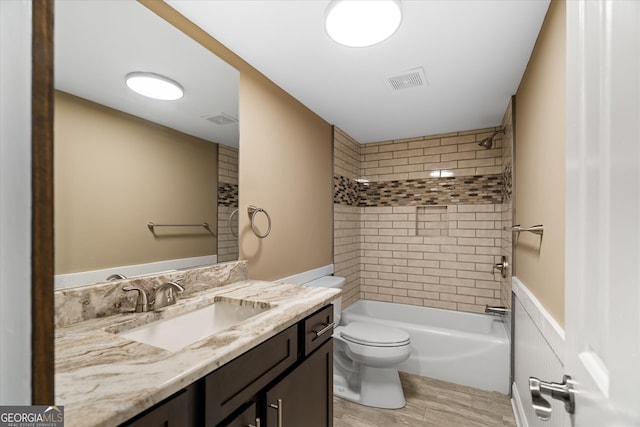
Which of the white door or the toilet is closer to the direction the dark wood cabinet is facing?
the white door

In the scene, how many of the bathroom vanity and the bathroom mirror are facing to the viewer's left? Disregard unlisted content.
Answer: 0

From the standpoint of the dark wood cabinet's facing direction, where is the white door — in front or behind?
in front

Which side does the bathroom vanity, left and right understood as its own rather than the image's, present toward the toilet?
left

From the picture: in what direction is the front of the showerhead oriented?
to the viewer's left

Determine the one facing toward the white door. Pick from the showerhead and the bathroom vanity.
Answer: the bathroom vanity

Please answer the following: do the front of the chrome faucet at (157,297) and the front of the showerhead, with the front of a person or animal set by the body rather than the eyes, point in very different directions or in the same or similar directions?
very different directions

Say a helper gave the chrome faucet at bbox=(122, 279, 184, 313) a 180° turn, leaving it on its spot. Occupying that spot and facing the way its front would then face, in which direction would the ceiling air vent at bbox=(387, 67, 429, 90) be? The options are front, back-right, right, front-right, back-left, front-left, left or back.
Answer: back-right

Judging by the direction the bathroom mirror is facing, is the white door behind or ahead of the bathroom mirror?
ahead

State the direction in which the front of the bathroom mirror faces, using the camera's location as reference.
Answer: facing the viewer and to the right of the viewer

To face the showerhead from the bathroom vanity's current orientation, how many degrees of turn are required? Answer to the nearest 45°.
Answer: approximately 45° to its left

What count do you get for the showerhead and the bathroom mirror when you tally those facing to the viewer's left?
1
